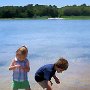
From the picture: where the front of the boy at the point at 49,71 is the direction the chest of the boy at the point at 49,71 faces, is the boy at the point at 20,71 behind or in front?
behind

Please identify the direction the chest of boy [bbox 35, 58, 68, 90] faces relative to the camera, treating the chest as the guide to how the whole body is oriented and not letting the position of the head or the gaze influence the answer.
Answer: to the viewer's right
